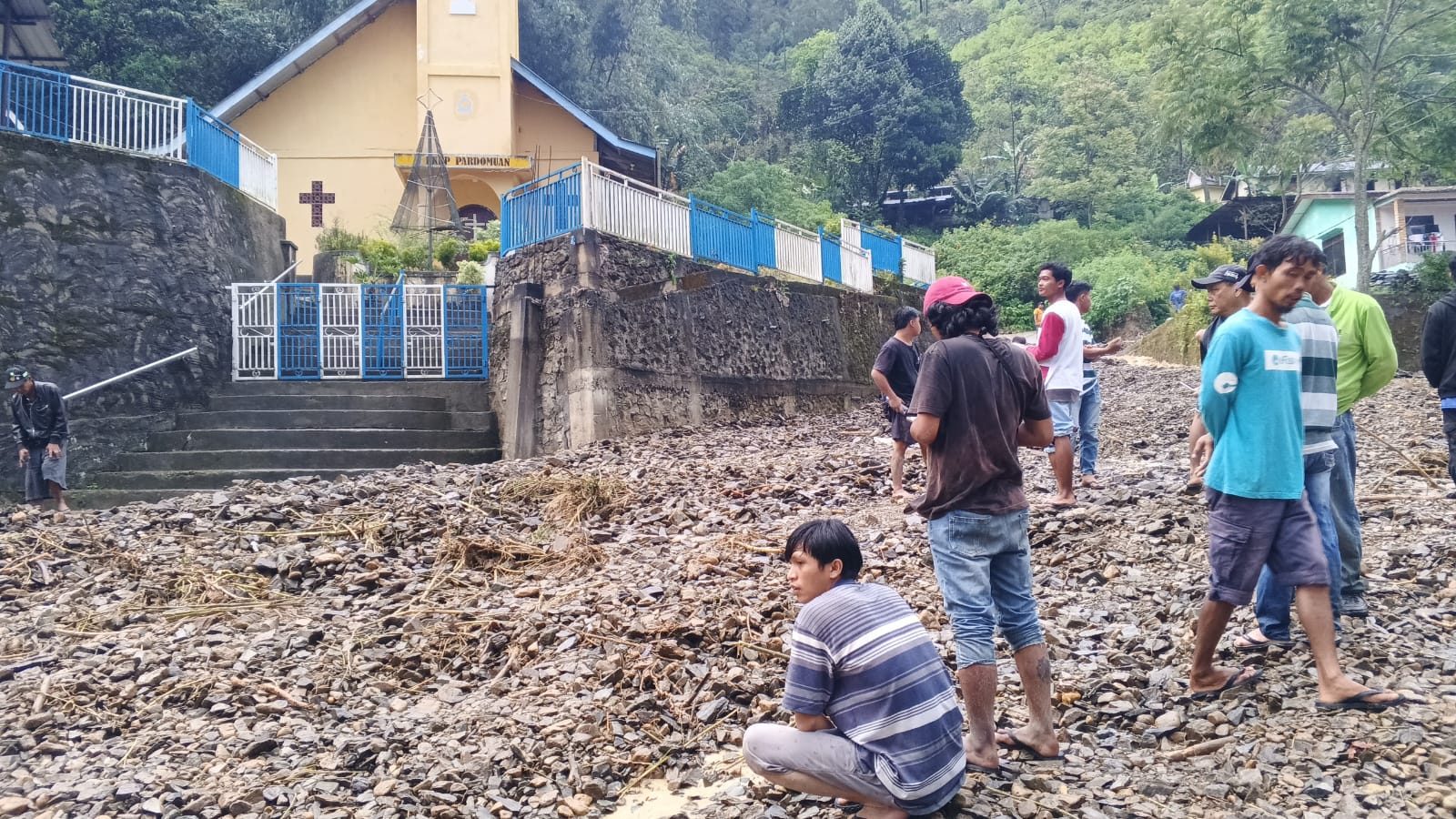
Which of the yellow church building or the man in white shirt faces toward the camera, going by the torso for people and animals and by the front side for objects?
the yellow church building

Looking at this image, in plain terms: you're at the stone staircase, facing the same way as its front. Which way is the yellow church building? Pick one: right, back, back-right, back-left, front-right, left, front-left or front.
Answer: back

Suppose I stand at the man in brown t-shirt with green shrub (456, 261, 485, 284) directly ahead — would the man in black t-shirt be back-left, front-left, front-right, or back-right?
front-right

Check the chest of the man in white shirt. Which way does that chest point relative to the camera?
to the viewer's left

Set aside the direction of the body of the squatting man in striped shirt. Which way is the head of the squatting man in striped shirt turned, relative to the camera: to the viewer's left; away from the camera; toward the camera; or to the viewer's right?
to the viewer's left

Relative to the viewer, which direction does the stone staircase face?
toward the camera

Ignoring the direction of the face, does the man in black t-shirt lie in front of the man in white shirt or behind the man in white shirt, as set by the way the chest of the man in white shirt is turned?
in front

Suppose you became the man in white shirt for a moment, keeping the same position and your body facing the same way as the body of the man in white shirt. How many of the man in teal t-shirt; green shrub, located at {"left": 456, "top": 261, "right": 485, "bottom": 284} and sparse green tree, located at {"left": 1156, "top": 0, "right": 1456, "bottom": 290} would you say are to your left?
1

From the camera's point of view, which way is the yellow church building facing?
toward the camera

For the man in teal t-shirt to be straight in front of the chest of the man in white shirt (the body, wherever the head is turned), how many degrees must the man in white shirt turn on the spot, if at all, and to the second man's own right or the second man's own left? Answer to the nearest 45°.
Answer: approximately 90° to the second man's own left
